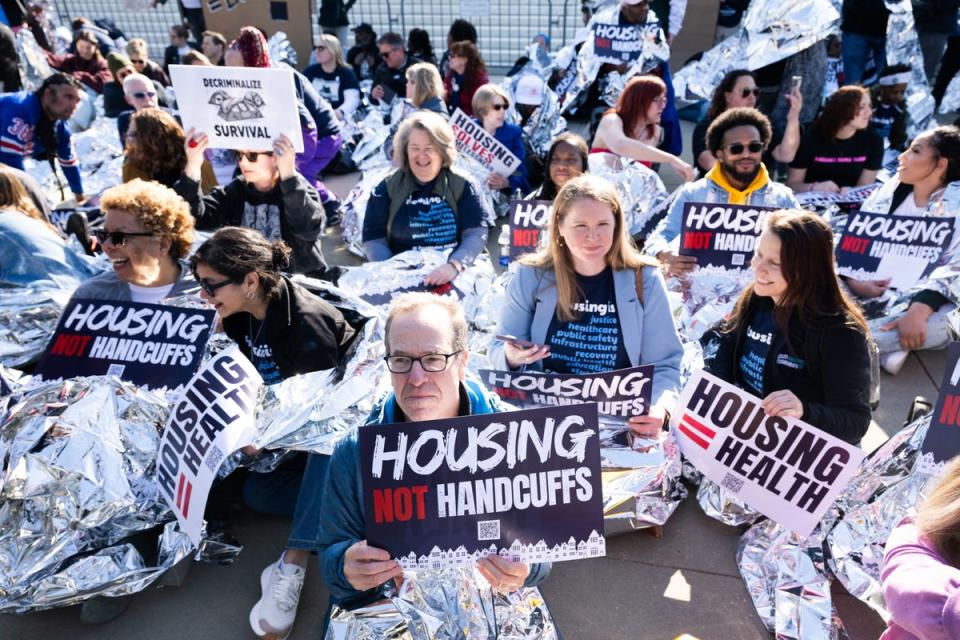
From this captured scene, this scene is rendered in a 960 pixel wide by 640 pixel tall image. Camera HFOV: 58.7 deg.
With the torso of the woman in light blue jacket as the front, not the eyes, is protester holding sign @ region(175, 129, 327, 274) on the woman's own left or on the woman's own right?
on the woman's own right

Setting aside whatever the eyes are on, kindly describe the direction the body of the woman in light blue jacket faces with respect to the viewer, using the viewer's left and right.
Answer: facing the viewer

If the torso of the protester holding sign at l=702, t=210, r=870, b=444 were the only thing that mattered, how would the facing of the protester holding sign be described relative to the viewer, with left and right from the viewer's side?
facing the viewer and to the left of the viewer

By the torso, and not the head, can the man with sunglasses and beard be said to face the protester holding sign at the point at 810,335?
yes

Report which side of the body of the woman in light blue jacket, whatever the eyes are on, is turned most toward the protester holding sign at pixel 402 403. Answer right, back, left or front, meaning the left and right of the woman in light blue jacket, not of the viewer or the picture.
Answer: front

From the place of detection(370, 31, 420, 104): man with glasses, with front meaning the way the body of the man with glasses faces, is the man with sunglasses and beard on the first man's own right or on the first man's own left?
on the first man's own left

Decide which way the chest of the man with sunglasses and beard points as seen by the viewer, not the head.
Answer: toward the camera

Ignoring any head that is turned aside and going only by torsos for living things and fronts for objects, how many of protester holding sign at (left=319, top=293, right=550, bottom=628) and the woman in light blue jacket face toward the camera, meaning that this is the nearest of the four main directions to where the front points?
2

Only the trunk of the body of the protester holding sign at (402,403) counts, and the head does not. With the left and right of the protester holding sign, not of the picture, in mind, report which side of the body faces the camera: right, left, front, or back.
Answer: front

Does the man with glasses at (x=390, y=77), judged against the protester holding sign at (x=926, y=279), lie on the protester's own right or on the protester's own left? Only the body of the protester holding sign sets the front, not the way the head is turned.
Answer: on the protester's own right

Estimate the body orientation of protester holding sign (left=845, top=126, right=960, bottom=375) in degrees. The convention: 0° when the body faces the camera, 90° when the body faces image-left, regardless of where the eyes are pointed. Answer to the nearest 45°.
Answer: approximately 45°

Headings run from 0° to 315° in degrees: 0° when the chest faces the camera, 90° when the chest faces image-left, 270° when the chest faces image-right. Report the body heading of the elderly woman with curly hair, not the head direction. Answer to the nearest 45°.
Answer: approximately 45°

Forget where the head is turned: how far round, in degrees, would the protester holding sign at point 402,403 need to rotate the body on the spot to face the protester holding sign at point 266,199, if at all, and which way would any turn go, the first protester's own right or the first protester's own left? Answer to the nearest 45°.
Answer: approximately 180°

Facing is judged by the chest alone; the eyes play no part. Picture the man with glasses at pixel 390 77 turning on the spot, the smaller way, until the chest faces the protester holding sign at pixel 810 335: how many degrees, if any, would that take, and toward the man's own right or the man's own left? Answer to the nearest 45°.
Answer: approximately 45° to the man's own left

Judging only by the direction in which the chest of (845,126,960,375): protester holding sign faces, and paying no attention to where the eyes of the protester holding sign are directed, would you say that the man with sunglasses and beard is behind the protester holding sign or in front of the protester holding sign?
in front
